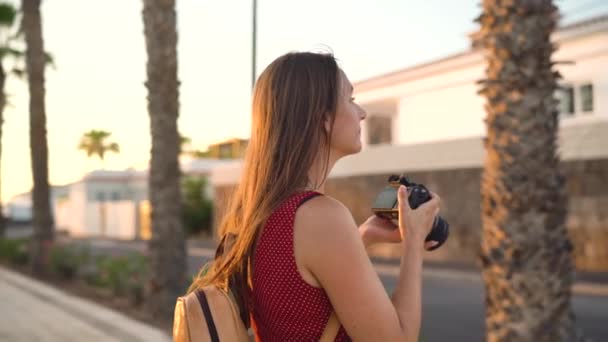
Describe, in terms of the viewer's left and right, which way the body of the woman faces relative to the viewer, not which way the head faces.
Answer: facing away from the viewer and to the right of the viewer

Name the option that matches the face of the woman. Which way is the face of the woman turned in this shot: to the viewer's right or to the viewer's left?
to the viewer's right

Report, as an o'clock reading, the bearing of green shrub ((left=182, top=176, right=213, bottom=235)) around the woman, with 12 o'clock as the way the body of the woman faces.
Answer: The green shrub is roughly at 10 o'clock from the woman.

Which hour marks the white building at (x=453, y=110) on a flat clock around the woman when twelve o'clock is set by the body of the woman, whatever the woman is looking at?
The white building is roughly at 11 o'clock from the woman.

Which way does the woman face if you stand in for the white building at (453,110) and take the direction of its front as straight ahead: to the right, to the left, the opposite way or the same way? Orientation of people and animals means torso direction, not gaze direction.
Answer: the opposite way
